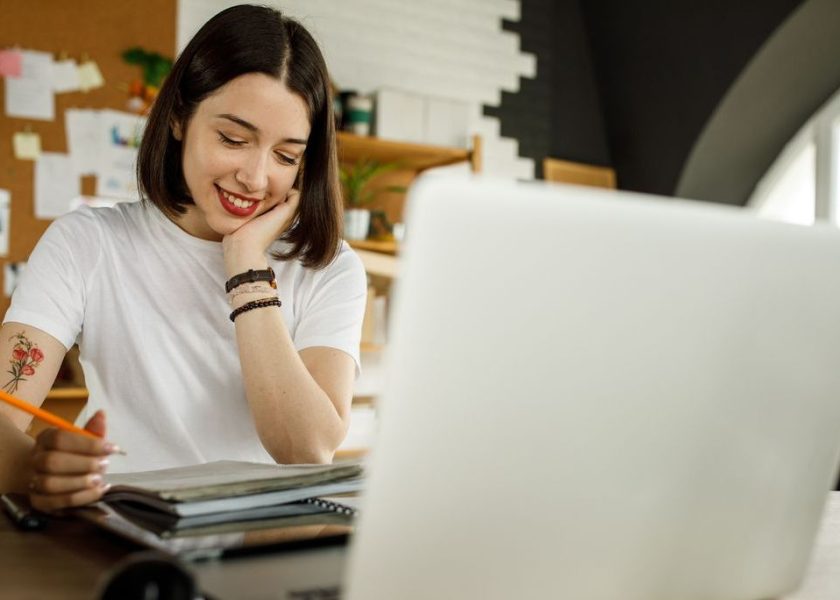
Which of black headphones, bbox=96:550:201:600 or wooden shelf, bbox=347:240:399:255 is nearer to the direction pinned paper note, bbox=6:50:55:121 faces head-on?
the black headphones

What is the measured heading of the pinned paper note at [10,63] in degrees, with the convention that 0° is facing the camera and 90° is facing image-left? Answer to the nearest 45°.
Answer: approximately 0°

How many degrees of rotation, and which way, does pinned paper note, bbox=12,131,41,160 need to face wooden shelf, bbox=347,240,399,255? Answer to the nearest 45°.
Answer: approximately 90° to its left

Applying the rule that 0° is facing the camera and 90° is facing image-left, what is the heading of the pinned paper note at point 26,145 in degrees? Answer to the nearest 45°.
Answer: approximately 0°

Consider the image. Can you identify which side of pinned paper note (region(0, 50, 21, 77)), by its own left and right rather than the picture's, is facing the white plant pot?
left
